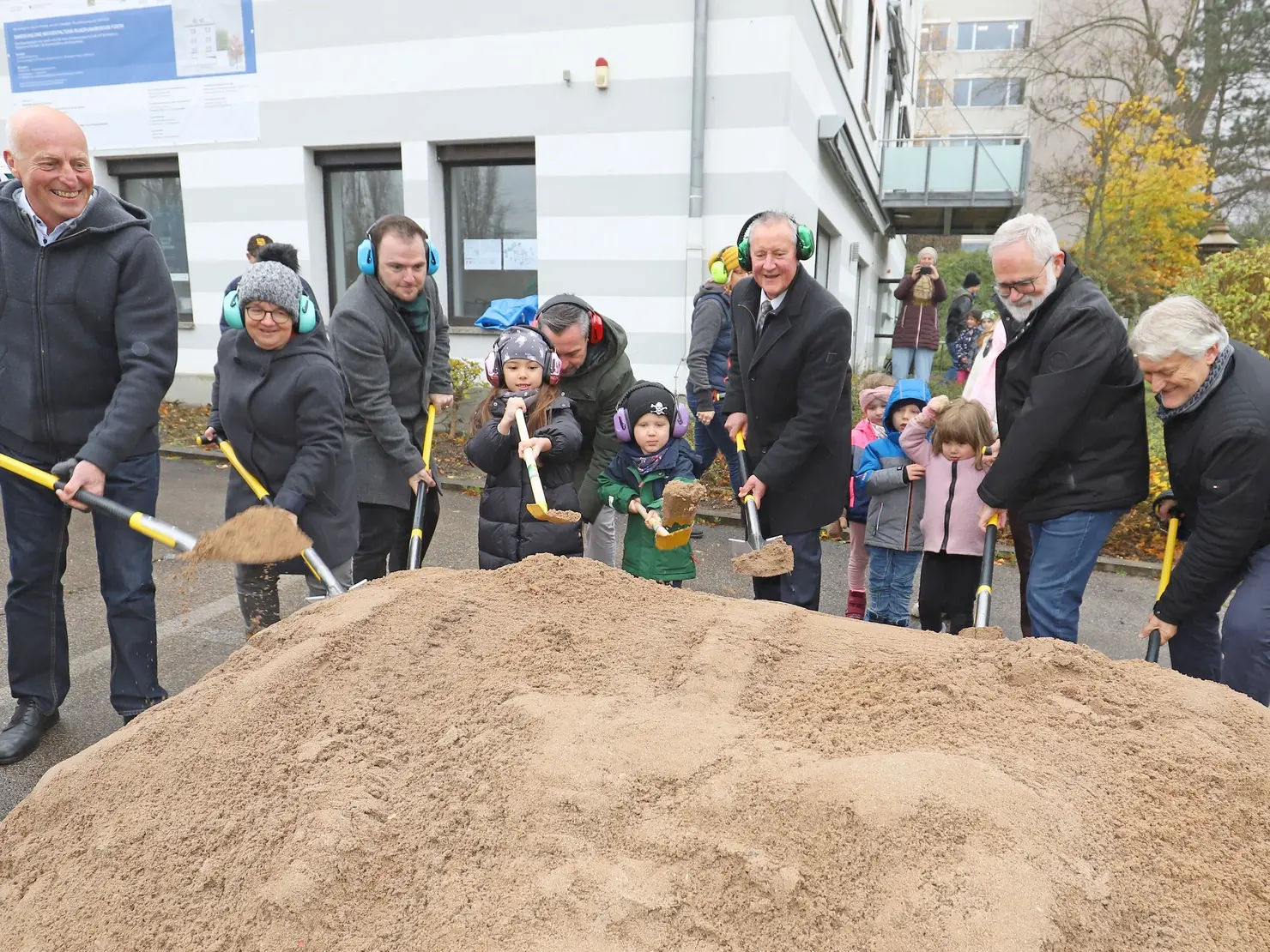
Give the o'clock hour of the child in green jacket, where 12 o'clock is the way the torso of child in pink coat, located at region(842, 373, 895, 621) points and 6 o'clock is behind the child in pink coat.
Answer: The child in green jacket is roughly at 3 o'clock from the child in pink coat.

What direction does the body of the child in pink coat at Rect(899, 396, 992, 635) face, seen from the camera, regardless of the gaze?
toward the camera

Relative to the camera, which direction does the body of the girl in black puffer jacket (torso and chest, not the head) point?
toward the camera

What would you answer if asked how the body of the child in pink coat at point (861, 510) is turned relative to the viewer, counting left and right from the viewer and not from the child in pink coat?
facing the viewer and to the right of the viewer

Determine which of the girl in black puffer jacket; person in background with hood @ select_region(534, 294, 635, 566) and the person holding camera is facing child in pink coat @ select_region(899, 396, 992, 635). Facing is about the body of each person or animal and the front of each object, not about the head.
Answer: the person holding camera

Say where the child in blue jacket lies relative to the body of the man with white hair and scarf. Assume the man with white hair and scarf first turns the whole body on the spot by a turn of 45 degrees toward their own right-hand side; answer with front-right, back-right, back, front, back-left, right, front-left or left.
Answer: front-right

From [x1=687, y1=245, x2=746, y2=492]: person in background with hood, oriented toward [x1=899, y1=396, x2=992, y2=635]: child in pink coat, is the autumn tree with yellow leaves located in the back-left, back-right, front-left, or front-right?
back-left

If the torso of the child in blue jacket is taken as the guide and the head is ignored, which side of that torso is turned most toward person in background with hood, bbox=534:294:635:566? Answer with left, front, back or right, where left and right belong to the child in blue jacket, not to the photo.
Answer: right

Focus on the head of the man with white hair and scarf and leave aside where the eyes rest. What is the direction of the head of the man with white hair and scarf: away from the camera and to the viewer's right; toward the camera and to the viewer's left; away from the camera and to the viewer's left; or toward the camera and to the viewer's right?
toward the camera and to the viewer's left

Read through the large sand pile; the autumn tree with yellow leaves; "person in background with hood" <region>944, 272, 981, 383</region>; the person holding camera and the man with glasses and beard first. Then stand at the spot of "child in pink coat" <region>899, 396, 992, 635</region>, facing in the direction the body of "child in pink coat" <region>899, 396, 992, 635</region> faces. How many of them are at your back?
3

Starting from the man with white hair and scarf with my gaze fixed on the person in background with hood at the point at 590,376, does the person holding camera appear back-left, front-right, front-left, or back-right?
front-right

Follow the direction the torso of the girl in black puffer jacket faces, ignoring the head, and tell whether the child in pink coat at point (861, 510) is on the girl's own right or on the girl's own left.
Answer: on the girl's own left

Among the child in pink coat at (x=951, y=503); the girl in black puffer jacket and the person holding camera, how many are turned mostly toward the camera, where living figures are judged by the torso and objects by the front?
3

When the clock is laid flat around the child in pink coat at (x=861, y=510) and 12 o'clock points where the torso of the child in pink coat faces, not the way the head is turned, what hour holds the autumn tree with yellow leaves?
The autumn tree with yellow leaves is roughly at 8 o'clock from the child in pink coat.

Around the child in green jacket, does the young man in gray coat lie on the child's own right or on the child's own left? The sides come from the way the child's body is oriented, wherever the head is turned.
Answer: on the child's own right

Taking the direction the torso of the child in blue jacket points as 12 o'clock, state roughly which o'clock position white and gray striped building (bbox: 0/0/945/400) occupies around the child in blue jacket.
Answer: The white and gray striped building is roughly at 6 o'clock from the child in blue jacket.

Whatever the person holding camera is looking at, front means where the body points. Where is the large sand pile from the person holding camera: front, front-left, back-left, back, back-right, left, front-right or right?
front

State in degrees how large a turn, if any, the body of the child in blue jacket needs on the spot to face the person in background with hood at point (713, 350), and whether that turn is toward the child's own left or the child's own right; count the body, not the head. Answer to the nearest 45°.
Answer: approximately 180°
